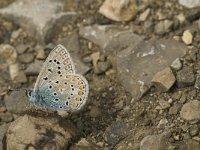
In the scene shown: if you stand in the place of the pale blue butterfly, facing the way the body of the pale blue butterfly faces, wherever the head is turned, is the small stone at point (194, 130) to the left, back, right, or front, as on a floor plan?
back

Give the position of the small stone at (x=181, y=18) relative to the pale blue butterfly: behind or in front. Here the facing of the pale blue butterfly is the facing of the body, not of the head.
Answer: behind

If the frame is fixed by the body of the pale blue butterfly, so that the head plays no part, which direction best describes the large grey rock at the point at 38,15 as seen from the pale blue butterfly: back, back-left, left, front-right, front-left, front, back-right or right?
right

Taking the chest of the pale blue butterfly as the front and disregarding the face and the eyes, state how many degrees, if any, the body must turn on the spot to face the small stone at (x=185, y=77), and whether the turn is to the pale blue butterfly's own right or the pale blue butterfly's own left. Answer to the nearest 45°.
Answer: approximately 180°

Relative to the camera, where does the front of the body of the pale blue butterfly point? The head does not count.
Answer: to the viewer's left

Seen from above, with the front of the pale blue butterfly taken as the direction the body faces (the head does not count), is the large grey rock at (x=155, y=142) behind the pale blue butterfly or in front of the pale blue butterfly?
behind

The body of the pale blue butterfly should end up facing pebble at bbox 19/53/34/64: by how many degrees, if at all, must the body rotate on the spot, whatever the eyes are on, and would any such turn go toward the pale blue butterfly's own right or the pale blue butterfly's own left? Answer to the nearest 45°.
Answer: approximately 90° to the pale blue butterfly's own right

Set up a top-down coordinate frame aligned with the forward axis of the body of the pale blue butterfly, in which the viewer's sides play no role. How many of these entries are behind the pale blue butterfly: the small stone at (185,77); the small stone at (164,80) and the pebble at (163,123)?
3

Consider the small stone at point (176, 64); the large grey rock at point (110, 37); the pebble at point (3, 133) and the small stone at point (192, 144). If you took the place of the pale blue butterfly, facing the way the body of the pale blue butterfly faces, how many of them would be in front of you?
1

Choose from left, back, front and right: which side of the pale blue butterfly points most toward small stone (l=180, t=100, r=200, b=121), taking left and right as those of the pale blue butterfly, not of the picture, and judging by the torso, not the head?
back

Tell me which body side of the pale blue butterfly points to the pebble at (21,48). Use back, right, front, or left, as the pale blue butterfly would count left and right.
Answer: right

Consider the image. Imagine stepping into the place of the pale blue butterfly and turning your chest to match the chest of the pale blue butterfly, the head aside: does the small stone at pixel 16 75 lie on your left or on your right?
on your right

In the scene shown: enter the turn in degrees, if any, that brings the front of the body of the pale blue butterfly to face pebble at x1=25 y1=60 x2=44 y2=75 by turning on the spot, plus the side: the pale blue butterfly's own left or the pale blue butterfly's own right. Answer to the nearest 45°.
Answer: approximately 90° to the pale blue butterfly's own right

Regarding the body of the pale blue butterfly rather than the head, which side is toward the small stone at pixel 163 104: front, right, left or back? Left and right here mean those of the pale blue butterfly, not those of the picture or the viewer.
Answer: back

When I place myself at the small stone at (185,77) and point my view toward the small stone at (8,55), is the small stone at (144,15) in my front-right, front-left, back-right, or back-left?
front-right
